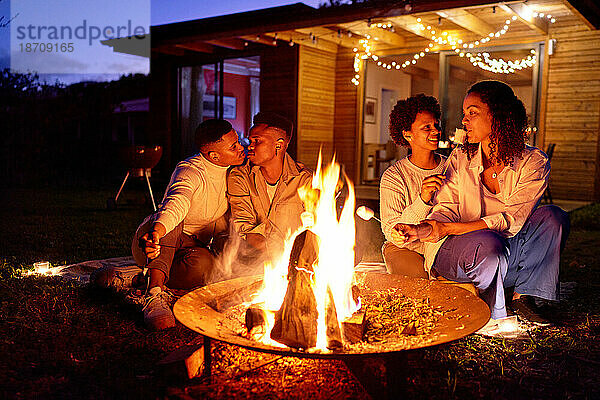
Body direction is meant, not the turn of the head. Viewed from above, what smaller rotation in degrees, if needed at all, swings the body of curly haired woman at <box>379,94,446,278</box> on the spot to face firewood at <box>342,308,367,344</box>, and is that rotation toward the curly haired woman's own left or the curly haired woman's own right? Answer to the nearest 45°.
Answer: approximately 45° to the curly haired woman's own right

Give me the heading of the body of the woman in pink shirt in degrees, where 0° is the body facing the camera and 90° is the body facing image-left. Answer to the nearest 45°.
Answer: approximately 45°

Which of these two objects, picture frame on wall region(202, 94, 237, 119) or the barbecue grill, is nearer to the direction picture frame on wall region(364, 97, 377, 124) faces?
the barbecue grill

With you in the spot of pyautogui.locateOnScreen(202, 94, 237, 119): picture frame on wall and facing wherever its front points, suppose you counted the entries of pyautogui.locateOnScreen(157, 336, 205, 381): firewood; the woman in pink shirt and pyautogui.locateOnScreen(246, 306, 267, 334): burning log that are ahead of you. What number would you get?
3

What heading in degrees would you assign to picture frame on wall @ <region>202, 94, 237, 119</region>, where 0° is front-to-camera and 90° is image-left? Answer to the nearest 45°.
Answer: approximately 0°

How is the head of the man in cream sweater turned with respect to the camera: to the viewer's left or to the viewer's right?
to the viewer's right

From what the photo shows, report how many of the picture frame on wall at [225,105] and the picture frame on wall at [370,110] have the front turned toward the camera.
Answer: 2

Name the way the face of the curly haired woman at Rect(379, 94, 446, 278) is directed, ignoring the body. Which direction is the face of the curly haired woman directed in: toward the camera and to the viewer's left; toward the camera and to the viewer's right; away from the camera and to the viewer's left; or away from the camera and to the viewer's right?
toward the camera and to the viewer's right

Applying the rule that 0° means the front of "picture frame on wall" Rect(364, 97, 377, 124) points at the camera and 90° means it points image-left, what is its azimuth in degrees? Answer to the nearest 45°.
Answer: approximately 0°

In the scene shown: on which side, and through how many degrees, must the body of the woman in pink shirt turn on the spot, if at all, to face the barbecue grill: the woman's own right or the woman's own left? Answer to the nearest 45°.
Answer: approximately 90° to the woman's own right
